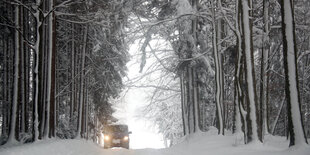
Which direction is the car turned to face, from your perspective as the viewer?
facing the viewer
